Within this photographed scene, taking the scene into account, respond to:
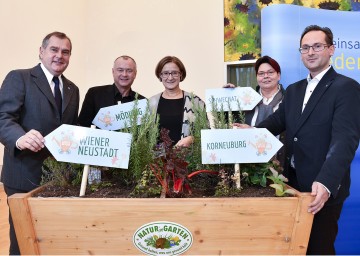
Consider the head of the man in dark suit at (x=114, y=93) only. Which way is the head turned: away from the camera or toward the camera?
toward the camera

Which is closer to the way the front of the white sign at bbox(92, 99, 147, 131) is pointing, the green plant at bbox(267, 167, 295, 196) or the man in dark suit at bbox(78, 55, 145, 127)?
the green plant

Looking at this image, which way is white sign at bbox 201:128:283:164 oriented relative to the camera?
toward the camera

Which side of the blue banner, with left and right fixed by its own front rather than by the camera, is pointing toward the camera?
front

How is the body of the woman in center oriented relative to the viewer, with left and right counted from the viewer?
facing the viewer

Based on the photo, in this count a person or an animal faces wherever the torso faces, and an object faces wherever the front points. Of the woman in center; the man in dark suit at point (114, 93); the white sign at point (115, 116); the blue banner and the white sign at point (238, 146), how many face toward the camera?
5

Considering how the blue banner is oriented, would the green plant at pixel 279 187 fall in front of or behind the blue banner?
in front

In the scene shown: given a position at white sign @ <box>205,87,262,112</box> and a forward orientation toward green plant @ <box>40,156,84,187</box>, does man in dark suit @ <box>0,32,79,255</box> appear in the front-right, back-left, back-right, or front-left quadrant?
front-right

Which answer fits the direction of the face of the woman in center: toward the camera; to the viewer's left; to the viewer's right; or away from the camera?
toward the camera

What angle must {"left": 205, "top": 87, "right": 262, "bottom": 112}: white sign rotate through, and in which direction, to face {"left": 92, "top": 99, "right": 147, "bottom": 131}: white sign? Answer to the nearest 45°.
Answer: approximately 45° to its right
